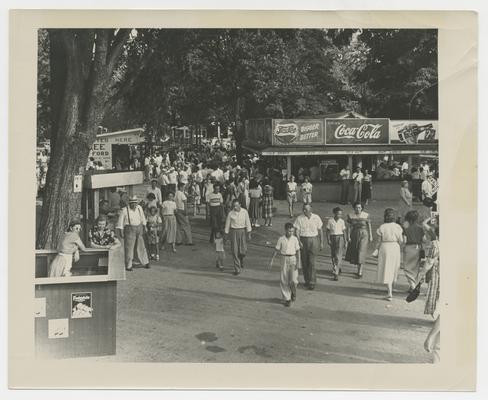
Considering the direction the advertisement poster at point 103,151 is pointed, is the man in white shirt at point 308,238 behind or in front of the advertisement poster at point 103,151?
in front

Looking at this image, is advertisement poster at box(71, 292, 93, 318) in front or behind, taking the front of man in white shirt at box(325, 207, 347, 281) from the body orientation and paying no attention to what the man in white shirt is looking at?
in front

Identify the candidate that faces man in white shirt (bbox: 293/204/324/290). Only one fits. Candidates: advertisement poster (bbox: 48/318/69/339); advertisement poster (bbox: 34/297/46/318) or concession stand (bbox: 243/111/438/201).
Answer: the concession stand

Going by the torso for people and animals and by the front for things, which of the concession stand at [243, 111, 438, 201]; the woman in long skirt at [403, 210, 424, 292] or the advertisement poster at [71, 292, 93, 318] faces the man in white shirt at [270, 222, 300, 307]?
the concession stand

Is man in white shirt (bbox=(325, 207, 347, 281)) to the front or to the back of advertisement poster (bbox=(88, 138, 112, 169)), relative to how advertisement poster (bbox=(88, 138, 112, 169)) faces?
to the front

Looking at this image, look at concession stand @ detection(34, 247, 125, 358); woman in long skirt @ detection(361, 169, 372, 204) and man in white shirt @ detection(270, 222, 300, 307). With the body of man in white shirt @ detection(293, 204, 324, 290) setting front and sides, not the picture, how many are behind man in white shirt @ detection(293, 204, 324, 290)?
1

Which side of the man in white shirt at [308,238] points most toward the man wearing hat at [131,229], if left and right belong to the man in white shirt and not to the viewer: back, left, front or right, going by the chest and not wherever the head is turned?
right

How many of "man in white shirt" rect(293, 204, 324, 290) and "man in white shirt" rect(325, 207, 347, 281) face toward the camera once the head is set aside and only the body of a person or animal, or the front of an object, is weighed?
2
